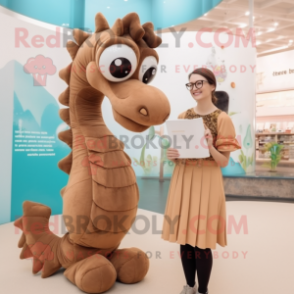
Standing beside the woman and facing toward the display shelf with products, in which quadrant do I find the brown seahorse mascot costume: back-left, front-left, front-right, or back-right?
back-left

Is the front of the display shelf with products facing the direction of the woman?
yes

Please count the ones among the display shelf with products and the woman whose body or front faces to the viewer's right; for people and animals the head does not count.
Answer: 0

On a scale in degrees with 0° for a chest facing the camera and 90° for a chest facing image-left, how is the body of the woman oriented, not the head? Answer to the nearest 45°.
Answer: approximately 45°

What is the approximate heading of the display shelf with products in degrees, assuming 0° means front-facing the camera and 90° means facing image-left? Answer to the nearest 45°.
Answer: approximately 0°

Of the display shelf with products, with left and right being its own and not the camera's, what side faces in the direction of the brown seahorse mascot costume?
front

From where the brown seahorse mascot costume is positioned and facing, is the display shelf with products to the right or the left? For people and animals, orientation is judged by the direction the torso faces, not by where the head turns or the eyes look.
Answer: on its left

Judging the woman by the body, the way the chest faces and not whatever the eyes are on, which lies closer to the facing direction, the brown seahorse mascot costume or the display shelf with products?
the brown seahorse mascot costume

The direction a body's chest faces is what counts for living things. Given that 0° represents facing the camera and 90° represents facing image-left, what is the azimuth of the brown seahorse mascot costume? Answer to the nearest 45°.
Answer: approximately 315°
